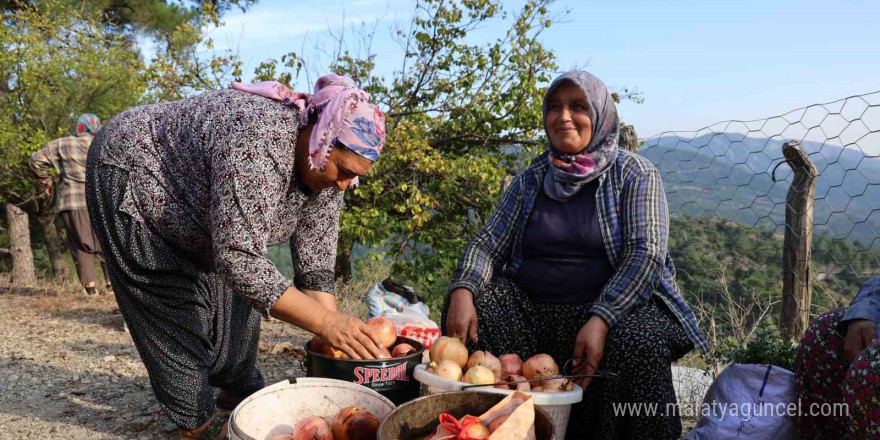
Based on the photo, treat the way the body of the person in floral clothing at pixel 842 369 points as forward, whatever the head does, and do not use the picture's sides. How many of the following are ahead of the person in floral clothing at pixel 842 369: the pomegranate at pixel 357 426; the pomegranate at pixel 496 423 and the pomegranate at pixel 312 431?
3

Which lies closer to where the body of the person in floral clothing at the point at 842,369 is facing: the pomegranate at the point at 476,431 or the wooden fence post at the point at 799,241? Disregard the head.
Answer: the pomegranate

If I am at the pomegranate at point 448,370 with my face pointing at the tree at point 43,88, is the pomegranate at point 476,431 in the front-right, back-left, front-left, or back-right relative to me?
back-left

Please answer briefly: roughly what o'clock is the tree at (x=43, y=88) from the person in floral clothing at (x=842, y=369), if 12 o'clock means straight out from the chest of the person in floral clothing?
The tree is roughly at 2 o'clock from the person in floral clothing.

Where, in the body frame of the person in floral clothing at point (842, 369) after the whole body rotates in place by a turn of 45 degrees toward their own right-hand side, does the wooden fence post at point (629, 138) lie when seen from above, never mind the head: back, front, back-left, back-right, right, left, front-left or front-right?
front-right

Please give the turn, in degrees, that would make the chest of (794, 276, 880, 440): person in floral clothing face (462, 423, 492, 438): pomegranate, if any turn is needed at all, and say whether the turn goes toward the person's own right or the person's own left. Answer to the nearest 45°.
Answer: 0° — they already face it

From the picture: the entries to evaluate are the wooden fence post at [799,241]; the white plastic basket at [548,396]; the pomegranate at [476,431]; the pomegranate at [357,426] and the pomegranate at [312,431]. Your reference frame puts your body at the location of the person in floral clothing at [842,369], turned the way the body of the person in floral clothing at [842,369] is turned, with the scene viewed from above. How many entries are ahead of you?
4

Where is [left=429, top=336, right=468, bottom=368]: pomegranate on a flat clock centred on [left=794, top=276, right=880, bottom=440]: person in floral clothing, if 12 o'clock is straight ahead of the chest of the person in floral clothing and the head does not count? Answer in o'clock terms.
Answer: The pomegranate is roughly at 1 o'clock from the person in floral clothing.

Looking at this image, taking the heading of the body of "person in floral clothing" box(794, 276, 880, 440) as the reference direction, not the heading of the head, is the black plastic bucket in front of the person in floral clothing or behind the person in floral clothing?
in front

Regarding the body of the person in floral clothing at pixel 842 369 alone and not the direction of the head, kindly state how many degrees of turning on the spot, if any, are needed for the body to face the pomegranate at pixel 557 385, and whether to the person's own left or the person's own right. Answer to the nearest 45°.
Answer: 0° — they already face it

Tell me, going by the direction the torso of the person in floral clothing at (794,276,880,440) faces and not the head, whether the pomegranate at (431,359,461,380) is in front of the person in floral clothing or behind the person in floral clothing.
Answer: in front

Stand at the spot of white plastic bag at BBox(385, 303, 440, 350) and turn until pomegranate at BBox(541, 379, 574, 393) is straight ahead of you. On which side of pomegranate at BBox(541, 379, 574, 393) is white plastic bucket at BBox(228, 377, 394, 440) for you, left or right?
right

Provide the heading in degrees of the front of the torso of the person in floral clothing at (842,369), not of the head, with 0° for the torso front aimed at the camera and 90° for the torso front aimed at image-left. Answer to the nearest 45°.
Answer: approximately 45°

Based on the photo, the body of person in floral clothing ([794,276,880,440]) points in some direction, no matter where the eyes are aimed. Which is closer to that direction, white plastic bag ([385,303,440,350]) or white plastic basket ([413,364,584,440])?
the white plastic basket

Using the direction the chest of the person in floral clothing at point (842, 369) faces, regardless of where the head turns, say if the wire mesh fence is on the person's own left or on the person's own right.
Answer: on the person's own right

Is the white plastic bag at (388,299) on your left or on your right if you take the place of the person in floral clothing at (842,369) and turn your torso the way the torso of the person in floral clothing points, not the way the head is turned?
on your right
